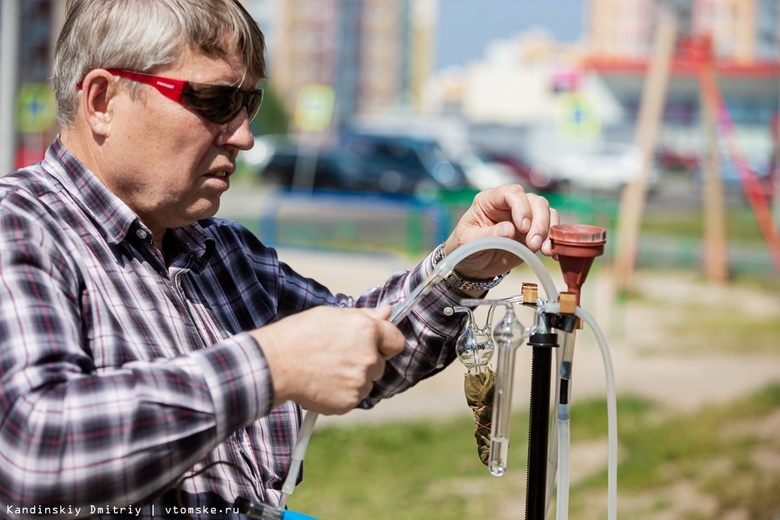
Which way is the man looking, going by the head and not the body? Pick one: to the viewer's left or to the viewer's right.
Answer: to the viewer's right
